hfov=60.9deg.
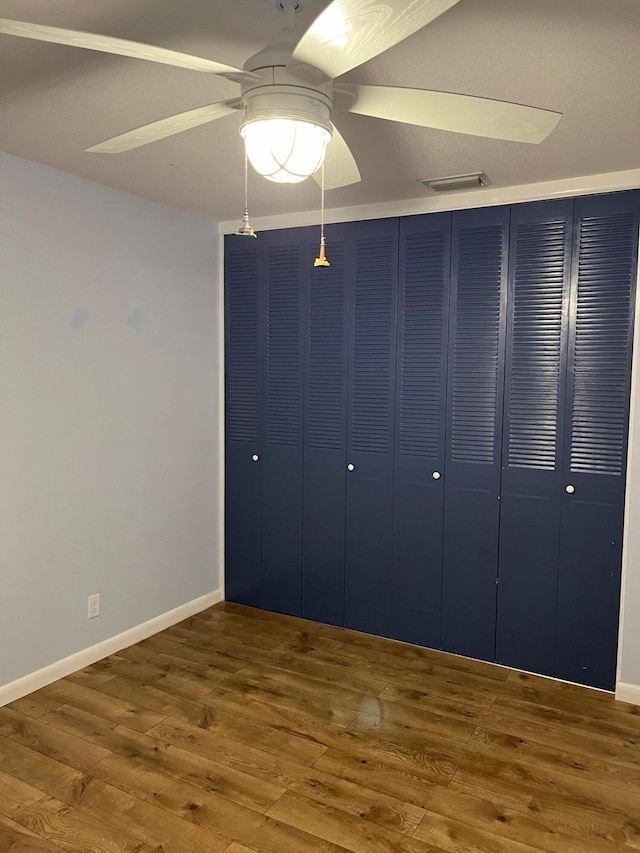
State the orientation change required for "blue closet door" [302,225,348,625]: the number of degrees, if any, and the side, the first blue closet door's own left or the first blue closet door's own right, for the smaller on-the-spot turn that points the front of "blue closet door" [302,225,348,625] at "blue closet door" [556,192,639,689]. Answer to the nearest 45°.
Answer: approximately 90° to the first blue closet door's own left

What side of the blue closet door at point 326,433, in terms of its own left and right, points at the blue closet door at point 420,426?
left

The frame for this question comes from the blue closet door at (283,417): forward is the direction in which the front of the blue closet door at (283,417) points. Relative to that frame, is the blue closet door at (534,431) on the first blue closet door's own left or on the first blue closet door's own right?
on the first blue closet door's own left

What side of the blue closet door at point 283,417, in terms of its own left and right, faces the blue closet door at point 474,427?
left

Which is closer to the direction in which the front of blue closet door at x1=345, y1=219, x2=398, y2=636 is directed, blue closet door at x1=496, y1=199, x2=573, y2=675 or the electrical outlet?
the electrical outlet

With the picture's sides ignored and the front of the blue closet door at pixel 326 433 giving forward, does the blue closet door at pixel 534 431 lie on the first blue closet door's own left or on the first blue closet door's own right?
on the first blue closet door's own left

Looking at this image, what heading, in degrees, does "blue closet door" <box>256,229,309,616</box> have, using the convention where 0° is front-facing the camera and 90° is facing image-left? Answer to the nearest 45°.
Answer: approximately 45°

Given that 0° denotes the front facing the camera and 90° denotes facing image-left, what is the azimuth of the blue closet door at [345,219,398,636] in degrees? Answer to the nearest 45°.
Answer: approximately 45°

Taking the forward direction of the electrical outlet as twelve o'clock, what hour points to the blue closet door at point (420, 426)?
The blue closet door is roughly at 11 o'clock from the electrical outlet.

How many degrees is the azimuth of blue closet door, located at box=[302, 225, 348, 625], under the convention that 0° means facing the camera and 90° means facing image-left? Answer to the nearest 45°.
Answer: approximately 45°
